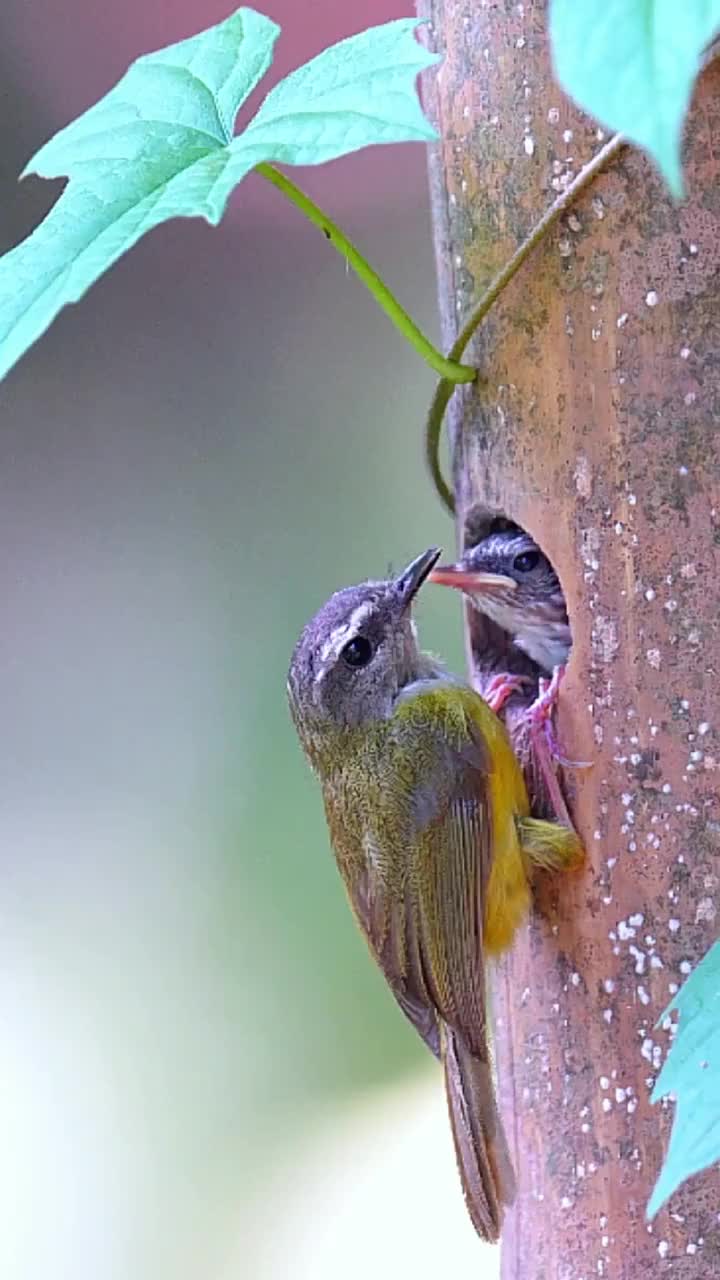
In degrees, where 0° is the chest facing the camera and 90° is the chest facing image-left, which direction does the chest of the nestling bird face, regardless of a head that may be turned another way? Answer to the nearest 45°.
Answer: approximately 90°

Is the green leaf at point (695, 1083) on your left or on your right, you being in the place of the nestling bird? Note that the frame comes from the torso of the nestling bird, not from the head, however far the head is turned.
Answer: on your left

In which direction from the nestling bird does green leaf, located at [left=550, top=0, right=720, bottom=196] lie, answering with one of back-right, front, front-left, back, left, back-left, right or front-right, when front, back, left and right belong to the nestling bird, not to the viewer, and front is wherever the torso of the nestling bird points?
left
